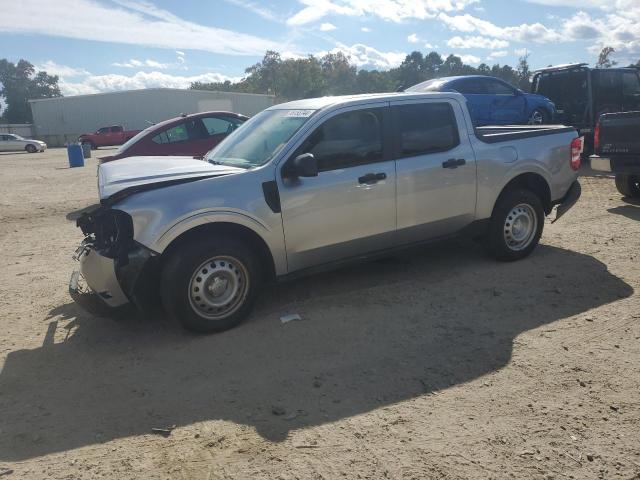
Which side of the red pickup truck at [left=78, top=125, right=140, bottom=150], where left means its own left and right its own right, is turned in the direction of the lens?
left

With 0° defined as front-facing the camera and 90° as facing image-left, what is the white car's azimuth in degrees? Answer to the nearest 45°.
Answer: approximately 270°

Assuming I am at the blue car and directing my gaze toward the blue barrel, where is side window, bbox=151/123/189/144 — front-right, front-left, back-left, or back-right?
front-left

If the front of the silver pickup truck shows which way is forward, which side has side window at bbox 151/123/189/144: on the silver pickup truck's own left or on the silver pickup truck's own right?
on the silver pickup truck's own right

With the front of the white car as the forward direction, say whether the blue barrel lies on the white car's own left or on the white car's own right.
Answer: on the white car's own right

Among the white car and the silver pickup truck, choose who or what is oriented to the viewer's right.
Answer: the white car

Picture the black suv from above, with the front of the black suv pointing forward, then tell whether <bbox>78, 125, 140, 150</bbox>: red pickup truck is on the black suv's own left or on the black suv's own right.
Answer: on the black suv's own left

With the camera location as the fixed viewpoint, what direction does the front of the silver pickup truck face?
facing the viewer and to the left of the viewer
